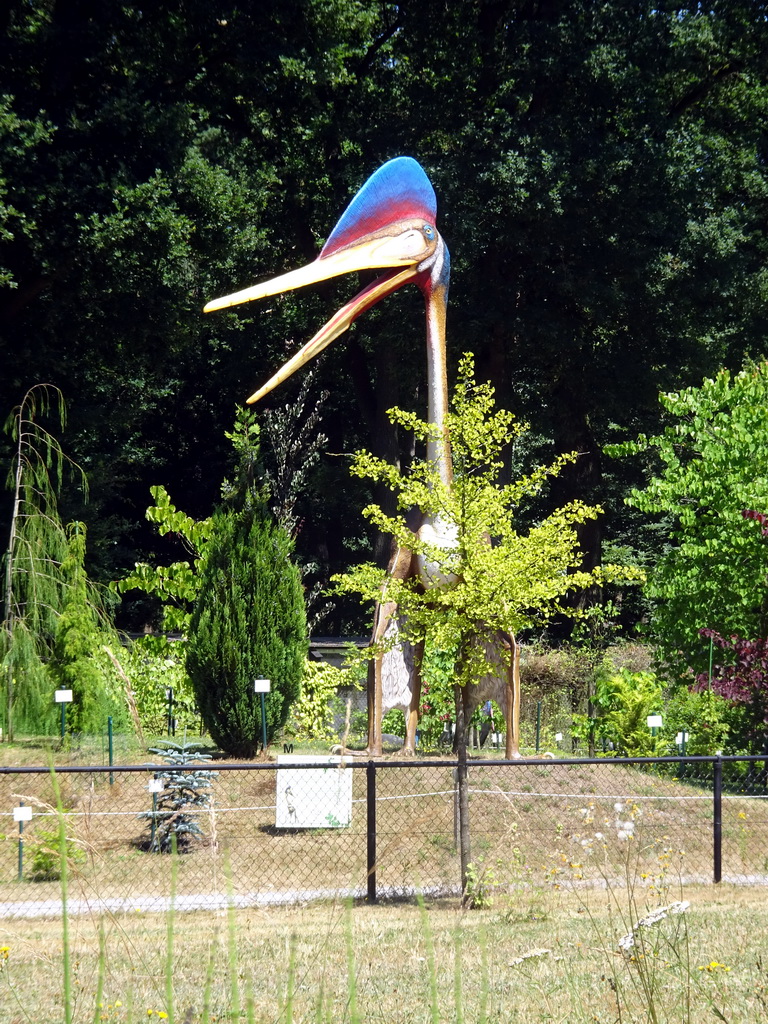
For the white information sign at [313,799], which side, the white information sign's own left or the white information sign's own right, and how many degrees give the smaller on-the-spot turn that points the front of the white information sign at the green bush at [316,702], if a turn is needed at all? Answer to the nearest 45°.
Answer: approximately 180°

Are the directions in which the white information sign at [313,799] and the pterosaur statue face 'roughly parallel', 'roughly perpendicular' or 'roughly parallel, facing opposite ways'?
roughly perpendicular

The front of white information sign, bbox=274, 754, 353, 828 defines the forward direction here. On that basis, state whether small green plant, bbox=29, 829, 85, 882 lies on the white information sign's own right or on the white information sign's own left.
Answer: on the white information sign's own right

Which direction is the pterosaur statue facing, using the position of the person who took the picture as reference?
facing to the left of the viewer

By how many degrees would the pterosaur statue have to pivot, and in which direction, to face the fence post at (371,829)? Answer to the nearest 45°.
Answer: approximately 90° to its left

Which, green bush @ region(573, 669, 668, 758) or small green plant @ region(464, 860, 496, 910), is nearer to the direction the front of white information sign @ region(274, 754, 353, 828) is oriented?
the small green plant

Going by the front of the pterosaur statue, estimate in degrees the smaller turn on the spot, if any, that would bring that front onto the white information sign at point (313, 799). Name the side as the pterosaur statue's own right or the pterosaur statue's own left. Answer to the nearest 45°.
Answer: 0° — it already faces it

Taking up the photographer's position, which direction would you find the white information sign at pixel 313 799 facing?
facing the viewer

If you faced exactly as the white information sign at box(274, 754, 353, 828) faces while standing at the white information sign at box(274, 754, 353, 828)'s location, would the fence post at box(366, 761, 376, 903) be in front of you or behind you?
in front

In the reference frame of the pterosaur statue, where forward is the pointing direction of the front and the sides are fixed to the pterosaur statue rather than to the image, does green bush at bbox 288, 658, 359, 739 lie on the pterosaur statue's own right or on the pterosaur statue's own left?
on the pterosaur statue's own right
